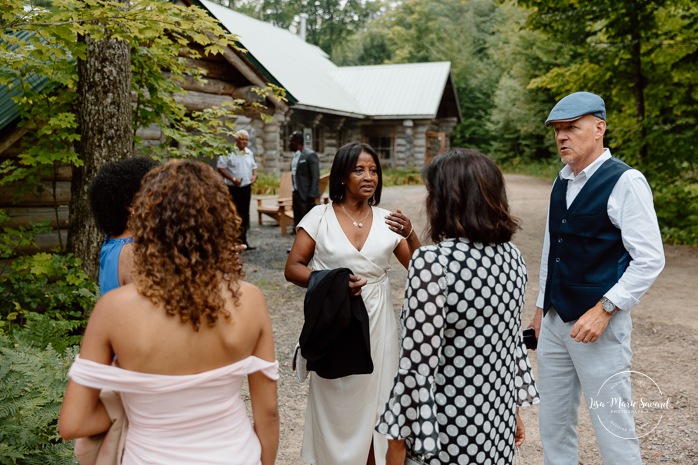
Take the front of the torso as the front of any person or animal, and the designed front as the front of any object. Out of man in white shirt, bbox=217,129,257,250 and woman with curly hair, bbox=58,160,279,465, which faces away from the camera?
the woman with curly hair

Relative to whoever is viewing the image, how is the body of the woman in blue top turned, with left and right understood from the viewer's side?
facing away from the viewer and to the right of the viewer

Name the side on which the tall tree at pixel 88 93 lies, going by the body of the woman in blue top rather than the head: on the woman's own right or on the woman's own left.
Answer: on the woman's own left

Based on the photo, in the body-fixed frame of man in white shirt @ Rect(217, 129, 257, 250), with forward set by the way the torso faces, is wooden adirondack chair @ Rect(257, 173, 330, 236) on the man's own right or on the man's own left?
on the man's own left

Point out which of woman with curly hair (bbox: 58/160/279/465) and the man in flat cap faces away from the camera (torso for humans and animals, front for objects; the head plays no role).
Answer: the woman with curly hair

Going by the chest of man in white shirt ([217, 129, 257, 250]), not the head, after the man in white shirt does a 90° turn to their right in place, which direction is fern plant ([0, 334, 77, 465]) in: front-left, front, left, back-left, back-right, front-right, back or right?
front-left

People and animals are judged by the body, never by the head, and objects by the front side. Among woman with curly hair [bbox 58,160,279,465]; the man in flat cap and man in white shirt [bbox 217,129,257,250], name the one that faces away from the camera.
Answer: the woman with curly hair

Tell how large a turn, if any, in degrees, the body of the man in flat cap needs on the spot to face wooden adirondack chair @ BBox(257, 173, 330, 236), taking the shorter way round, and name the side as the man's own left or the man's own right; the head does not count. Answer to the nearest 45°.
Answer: approximately 90° to the man's own right

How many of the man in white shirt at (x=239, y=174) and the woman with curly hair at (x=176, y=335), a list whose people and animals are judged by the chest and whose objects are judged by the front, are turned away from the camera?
1

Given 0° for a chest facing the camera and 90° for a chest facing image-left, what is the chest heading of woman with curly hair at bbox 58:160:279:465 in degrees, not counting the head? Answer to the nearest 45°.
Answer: approximately 180°

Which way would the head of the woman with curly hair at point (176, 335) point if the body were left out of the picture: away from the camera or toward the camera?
away from the camera
